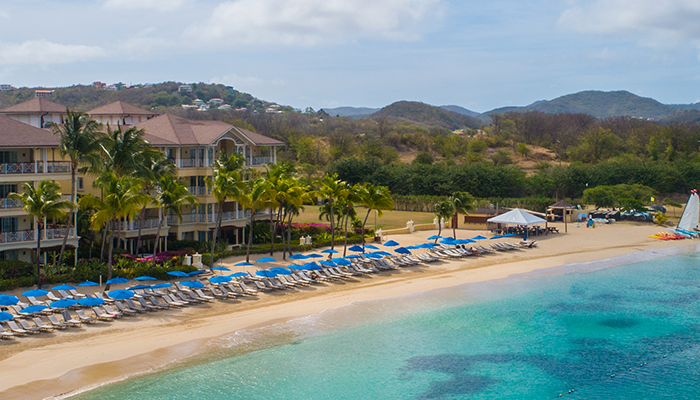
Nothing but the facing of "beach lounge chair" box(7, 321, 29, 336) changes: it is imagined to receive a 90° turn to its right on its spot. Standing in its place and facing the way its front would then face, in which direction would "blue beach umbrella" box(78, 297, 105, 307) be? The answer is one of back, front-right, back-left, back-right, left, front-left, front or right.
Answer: back

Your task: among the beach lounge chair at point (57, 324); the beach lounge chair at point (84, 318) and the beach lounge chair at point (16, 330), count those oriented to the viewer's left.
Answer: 0

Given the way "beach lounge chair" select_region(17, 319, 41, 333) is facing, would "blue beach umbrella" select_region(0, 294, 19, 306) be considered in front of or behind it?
behind

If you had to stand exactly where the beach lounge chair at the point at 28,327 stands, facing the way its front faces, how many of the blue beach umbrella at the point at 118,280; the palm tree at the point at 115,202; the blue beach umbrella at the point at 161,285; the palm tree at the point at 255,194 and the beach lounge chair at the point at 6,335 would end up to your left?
4

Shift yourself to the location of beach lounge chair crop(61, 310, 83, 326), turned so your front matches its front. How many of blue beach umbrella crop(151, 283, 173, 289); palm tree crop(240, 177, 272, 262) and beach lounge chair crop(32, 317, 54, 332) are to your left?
2

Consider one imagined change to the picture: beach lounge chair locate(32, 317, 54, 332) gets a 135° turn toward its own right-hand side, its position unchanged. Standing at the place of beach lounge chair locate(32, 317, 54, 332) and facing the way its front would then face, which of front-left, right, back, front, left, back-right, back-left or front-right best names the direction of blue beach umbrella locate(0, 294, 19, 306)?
front-right

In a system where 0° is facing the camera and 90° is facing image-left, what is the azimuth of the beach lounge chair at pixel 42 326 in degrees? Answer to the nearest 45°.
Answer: approximately 315°

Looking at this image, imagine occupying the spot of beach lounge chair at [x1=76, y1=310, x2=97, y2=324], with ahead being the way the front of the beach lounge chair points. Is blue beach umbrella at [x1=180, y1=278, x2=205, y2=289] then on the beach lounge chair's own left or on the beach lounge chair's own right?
on the beach lounge chair's own left

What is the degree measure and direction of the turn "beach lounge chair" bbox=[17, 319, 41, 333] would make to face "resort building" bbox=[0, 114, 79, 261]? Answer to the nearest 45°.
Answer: approximately 135° to its left

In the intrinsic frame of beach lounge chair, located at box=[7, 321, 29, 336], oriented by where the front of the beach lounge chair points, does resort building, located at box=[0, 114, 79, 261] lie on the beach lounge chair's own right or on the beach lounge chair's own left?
on the beach lounge chair's own left

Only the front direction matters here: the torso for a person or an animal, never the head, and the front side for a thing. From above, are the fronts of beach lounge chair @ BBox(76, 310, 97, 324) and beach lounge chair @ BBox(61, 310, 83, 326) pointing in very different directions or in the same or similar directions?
same or similar directions

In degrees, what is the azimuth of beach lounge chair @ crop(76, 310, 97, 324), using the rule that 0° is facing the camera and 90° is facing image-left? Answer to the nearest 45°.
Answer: approximately 315°

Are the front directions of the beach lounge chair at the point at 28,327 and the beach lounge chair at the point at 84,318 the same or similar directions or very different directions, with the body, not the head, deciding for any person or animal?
same or similar directions
